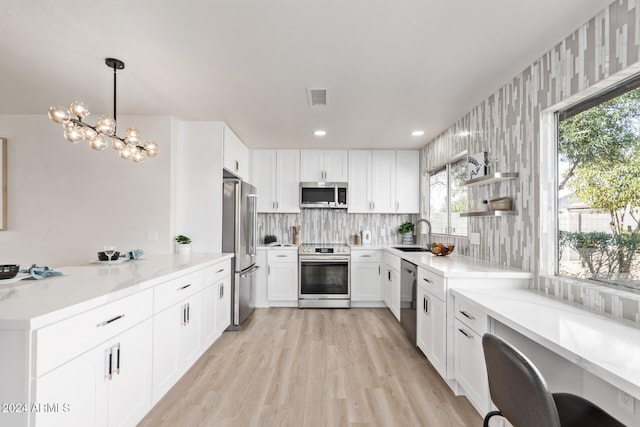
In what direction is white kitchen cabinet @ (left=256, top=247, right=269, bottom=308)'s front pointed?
toward the camera

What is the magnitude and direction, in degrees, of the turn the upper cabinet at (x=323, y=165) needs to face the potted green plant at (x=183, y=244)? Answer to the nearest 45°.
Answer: approximately 45° to its right

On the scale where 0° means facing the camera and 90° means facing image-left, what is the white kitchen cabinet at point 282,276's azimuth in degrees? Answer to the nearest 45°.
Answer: approximately 0°

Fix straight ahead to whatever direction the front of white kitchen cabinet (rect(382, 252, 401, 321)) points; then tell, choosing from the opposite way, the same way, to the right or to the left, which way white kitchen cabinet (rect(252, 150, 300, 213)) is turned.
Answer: to the left

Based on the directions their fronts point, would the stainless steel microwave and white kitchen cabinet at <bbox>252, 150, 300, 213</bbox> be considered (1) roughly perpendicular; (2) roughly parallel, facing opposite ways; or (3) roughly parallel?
roughly parallel

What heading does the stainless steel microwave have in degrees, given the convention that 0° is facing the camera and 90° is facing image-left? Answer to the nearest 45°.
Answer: approximately 0°

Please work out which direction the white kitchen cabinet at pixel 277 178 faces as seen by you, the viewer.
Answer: facing the viewer

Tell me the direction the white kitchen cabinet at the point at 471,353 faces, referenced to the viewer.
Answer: facing the viewer and to the left of the viewer

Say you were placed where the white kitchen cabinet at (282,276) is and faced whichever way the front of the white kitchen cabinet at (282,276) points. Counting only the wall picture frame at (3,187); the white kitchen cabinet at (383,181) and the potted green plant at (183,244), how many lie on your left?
1

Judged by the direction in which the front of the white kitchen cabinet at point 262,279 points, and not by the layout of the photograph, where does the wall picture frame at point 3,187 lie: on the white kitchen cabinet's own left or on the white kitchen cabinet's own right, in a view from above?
on the white kitchen cabinet's own right

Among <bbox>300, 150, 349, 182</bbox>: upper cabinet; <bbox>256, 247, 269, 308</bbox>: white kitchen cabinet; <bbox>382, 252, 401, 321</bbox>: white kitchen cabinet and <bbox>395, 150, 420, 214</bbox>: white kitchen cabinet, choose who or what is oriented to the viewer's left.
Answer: <bbox>382, 252, 401, 321</bbox>: white kitchen cabinet

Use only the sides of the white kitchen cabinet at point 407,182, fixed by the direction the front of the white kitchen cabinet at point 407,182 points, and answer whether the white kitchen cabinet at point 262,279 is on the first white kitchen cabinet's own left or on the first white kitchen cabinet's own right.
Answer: on the first white kitchen cabinet's own right

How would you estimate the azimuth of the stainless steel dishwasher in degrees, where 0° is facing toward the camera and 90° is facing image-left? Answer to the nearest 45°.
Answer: approximately 90°

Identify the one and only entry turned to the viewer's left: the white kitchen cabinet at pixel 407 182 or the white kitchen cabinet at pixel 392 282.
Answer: the white kitchen cabinet at pixel 392 282

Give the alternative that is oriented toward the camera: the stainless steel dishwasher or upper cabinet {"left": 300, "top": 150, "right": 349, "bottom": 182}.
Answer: the upper cabinet

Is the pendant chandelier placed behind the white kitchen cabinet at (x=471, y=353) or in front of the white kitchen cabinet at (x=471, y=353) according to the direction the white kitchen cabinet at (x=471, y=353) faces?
in front
